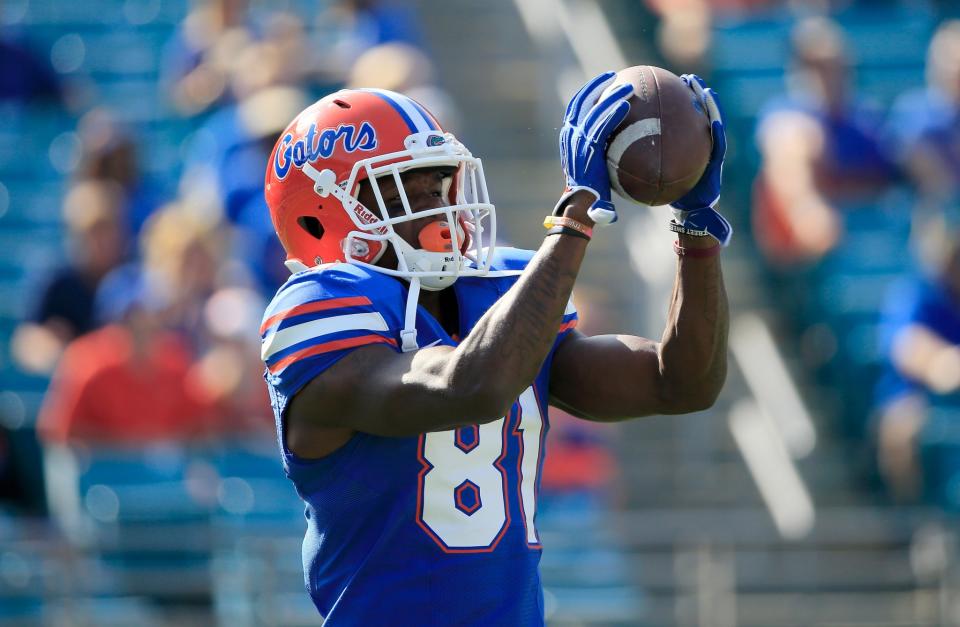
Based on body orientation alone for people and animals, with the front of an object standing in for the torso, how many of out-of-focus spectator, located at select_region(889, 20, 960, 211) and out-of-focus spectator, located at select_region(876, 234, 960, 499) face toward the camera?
2

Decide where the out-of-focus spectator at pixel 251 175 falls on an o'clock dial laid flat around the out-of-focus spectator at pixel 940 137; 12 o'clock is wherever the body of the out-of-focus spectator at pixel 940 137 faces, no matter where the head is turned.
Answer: the out-of-focus spectator at pixel 251 175 is roughly at 2 o'clock from the out-of-focus spectator at pixel 940 137.

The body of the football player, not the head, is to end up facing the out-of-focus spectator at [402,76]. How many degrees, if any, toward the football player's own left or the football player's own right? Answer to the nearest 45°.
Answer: approximately 135° to the football player's own left

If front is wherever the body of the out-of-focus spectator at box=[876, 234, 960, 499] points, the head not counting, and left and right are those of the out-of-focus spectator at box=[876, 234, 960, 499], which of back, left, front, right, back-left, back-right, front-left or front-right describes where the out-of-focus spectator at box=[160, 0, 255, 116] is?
right

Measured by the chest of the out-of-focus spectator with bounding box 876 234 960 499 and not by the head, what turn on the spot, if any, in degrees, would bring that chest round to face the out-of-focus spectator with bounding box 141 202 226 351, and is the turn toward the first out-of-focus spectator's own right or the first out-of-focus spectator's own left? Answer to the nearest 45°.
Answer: approximately 90° to the first out-of-focus spectator's own right

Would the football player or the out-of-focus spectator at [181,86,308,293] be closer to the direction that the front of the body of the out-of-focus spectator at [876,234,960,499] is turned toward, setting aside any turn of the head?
the football player

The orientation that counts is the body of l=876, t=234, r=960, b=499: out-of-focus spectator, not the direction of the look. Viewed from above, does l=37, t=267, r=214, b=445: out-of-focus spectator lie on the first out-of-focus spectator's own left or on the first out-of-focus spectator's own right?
on the first out-of-focus spectator's own right

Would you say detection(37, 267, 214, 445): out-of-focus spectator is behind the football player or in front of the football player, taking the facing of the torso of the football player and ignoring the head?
behind

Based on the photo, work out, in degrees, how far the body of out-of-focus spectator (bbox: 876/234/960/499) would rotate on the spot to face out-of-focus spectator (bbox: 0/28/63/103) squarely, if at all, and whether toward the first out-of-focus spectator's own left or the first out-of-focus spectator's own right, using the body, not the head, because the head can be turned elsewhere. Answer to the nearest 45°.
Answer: approximately 90° to the first out-of-focus spectator's own right

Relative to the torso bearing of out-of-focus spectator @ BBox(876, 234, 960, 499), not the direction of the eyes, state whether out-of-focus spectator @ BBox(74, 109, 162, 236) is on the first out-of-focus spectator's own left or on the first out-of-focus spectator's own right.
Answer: on the first out-of-focus spectator's own right

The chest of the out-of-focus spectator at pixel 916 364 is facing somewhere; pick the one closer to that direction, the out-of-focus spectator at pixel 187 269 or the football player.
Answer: the football player

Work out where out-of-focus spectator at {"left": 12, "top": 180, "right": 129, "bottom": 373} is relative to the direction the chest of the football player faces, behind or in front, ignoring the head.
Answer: behind

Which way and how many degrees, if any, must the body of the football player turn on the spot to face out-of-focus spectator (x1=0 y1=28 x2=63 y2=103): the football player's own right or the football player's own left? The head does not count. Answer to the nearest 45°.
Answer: approximately 180°
